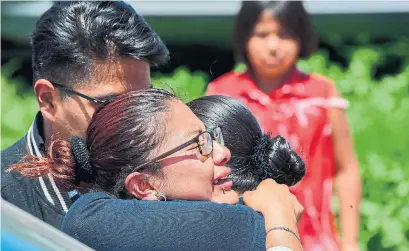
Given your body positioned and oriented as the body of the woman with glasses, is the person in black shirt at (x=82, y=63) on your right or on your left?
on your left

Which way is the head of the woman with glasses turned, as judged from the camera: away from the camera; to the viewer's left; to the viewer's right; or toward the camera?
to the viewer's right

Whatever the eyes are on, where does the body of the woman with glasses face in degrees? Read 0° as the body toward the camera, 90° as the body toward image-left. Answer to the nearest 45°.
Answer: approximately 270°
